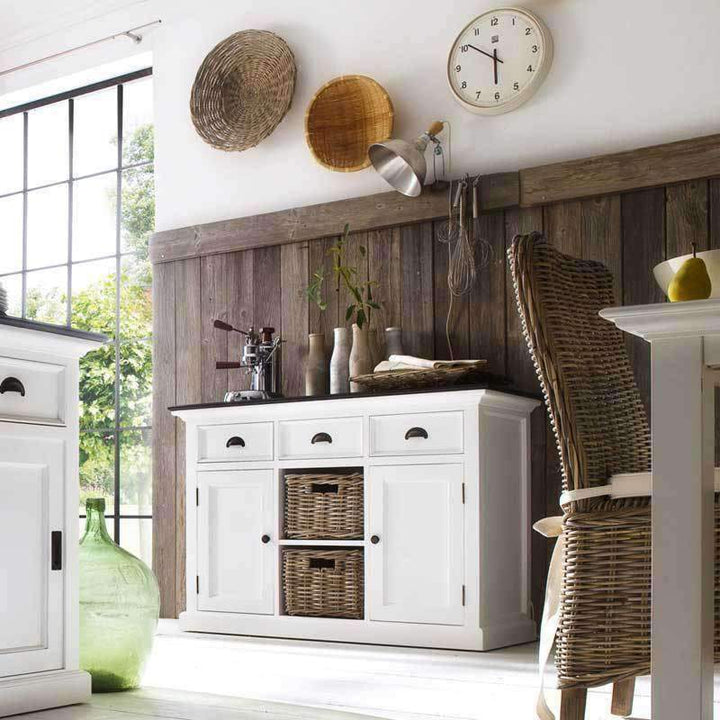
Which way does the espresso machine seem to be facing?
to the viewer's left

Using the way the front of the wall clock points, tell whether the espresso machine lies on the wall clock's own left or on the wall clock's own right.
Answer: on the wall clock's own right

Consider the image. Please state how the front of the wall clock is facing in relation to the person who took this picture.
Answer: facing the viewer and to the left of the viewer

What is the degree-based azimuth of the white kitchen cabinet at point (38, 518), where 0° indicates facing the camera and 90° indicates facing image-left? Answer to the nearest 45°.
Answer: approximately 315°

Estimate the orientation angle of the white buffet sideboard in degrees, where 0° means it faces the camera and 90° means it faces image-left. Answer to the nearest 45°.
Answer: approximately 45°

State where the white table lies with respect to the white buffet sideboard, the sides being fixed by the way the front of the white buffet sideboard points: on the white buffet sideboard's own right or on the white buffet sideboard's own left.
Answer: on the white buffet sideboard's own left

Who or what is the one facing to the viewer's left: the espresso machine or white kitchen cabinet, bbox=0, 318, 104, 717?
the espresso machine

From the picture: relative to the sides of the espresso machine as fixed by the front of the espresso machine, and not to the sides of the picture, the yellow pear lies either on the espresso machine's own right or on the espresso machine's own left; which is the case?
on the espresso machine's own left

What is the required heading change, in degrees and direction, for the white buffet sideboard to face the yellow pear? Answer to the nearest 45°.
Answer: approximately 45° to its left

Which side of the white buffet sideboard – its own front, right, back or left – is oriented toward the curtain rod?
right

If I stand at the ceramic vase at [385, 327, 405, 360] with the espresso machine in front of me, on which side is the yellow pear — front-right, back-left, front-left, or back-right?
back-left

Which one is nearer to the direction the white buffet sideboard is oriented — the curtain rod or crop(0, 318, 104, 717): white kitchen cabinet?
the white kitchen cabinet

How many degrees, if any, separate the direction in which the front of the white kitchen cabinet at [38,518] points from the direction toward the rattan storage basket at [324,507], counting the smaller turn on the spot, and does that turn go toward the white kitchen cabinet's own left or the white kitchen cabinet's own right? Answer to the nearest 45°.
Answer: approximately 90° to the white kitchen cabinet's own left

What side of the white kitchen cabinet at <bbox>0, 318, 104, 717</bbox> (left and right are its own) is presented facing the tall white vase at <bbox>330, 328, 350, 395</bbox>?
left

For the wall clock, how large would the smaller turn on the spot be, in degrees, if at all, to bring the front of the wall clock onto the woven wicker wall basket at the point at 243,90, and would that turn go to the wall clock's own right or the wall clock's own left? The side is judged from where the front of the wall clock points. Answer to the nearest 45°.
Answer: approximately 90° to the wall clock's own right
